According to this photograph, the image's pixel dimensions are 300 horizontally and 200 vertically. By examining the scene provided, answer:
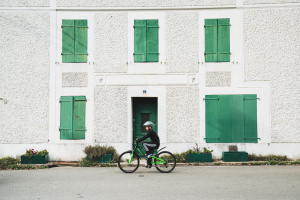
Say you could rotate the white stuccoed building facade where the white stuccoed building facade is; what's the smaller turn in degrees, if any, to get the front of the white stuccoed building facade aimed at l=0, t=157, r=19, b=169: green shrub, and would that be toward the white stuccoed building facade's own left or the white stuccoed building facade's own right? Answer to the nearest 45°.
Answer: approximately 90° to the white stuccoed building facade's own right

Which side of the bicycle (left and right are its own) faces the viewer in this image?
left

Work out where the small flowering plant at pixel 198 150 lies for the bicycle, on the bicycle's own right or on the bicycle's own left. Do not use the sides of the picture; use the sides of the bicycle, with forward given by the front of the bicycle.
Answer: on the bicycle's own right

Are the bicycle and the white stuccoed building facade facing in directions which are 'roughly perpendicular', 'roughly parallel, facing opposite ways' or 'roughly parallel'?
roughly perpendicular

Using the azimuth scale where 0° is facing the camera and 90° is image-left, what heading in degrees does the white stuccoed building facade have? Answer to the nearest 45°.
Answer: approximately 0°
